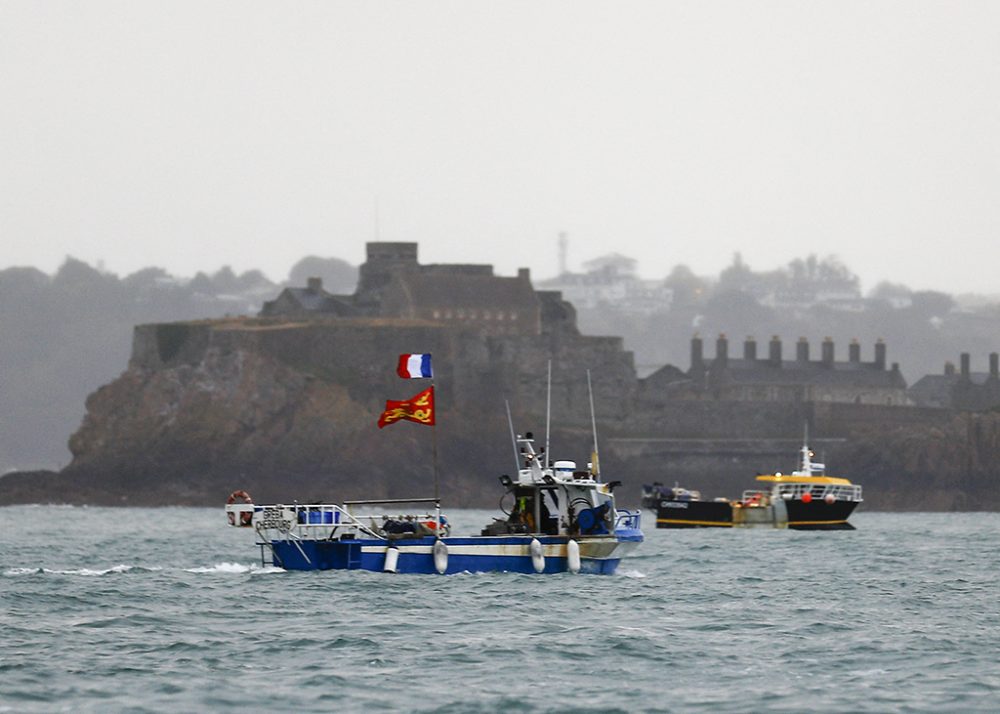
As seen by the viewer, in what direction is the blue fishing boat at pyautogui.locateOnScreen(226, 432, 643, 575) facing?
to the viewer's right
